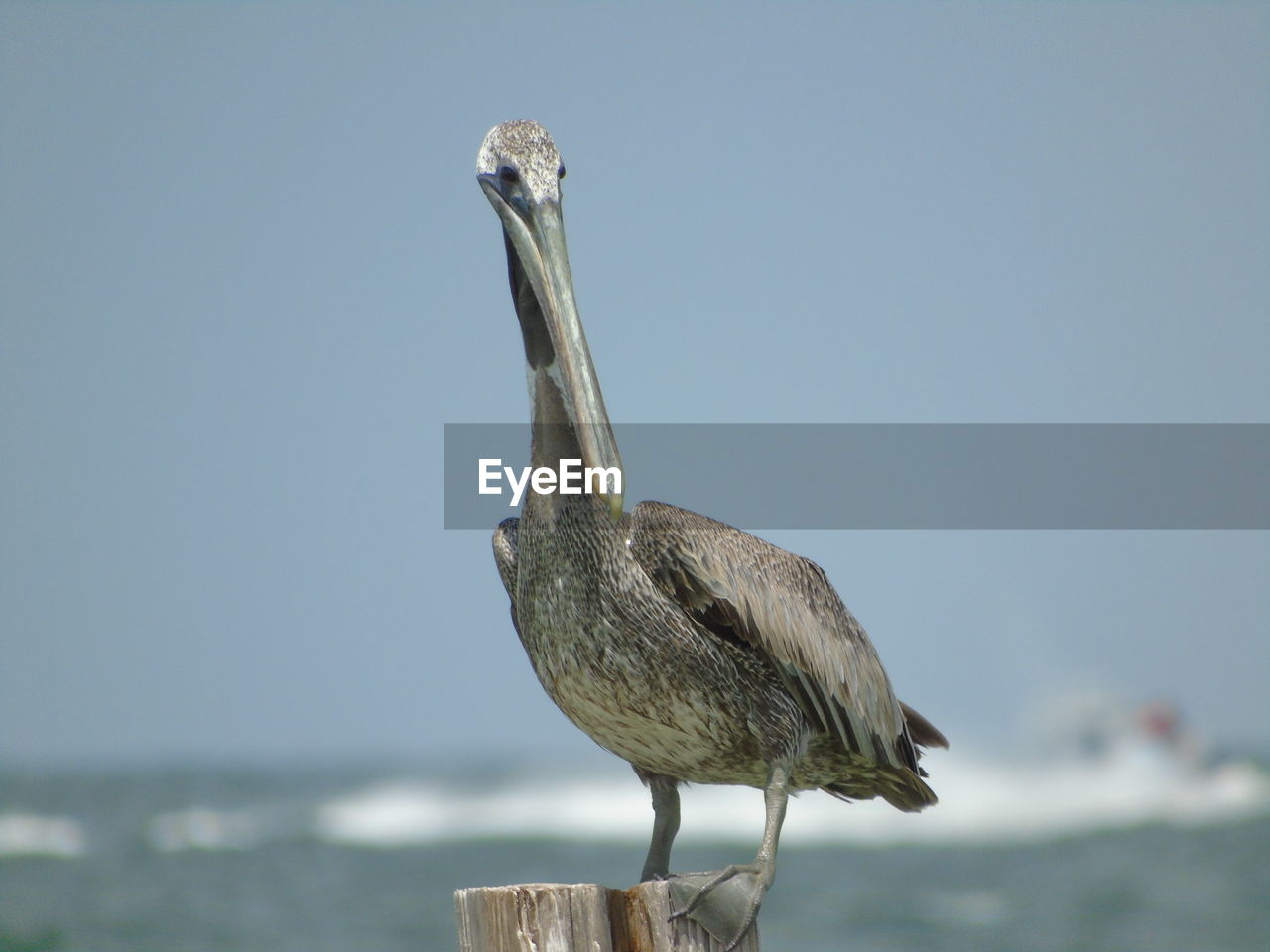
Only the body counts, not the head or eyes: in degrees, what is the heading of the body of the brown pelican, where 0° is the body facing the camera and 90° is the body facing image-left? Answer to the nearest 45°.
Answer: approximately 45°
